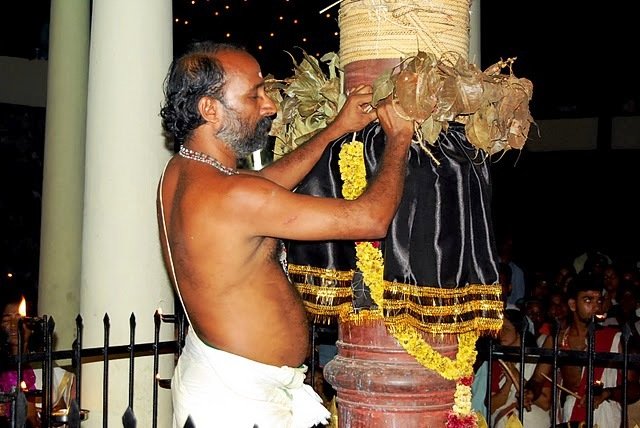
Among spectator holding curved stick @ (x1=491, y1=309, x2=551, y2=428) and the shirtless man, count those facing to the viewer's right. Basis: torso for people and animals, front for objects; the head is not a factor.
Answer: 1

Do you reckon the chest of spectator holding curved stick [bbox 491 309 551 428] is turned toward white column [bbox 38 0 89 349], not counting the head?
no

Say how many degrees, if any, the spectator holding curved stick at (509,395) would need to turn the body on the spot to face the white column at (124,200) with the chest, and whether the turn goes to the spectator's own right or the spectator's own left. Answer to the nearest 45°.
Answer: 0° — they already face it

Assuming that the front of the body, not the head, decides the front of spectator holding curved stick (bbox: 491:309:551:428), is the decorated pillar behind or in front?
in front

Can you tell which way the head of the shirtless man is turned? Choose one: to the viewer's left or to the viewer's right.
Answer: to the viewer's right

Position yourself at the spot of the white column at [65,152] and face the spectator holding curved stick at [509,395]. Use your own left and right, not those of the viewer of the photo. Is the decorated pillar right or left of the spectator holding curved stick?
right

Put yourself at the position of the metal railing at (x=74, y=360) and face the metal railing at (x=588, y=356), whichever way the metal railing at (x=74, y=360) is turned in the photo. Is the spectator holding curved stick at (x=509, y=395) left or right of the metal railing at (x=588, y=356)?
left

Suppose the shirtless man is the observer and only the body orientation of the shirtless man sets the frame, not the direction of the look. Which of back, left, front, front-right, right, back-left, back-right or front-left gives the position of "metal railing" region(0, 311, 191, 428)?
back-left

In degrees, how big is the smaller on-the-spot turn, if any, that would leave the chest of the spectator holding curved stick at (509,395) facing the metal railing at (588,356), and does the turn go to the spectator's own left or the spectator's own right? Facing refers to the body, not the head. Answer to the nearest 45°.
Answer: approximately 45° to the spectator's own left

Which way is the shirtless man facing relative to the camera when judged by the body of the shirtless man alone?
to the viewer's right

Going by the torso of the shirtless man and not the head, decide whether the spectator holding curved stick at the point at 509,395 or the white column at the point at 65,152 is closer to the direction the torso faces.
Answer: the spectator holding curved stick

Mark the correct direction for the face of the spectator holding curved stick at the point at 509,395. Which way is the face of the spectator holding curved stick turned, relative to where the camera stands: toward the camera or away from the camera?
toward the camera

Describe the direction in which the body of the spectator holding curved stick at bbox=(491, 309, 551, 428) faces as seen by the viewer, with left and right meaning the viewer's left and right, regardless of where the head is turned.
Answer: facing the viewer and to the left of the viewer
